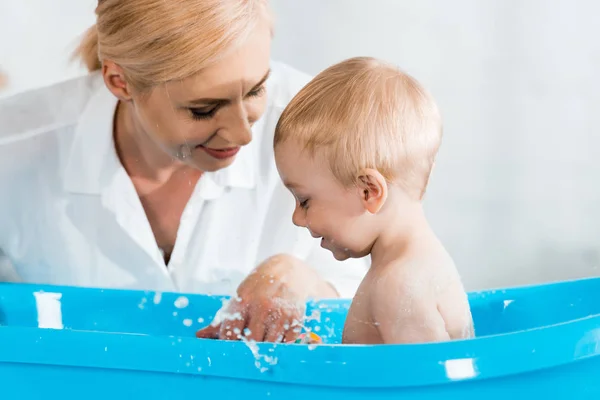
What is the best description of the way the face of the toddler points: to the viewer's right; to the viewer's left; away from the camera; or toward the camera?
to the viewer's left

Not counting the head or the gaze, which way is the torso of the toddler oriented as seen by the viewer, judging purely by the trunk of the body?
to the viewer's left

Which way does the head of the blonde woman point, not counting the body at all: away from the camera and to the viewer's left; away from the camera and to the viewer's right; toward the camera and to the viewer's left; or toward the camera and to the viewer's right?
toward the camera and to the viewer's right
